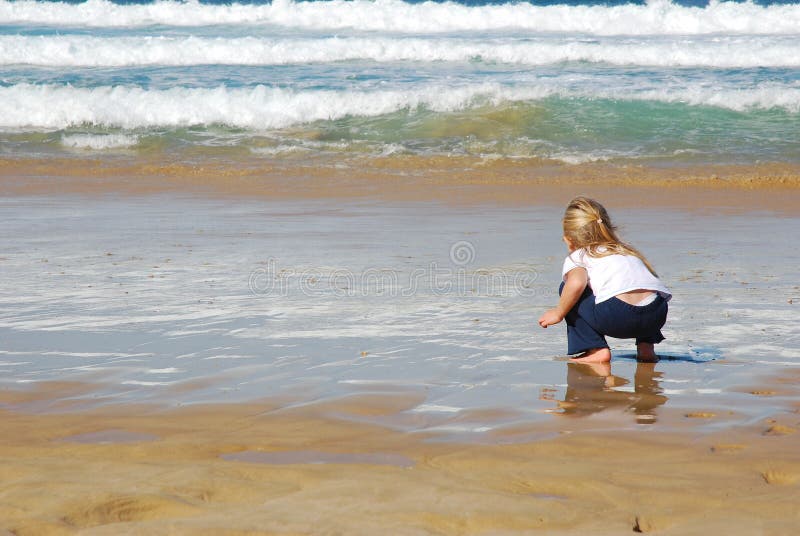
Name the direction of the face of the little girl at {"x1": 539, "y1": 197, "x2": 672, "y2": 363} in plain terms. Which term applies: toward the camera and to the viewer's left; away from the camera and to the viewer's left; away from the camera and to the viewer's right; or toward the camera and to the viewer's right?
away from the camera and to the viewer's left

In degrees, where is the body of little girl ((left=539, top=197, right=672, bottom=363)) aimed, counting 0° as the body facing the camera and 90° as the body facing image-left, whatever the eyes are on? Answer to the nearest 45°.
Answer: approximately 135°
